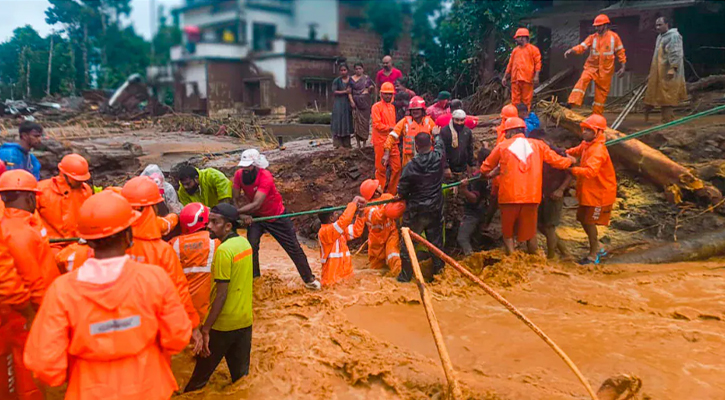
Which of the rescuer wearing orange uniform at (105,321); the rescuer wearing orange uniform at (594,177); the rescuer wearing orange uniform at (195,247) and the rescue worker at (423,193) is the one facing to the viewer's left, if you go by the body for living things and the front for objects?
the rescuer wearing orange uniform at (594,177)

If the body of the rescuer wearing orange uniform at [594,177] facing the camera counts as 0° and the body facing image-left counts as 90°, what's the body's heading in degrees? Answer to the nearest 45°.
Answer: approximately 90°

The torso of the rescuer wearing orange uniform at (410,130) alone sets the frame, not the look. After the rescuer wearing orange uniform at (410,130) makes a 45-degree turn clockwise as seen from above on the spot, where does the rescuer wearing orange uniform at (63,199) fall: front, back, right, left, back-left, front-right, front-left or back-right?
front

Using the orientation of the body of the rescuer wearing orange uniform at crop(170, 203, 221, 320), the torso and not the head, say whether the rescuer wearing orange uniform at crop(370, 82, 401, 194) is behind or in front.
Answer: in front

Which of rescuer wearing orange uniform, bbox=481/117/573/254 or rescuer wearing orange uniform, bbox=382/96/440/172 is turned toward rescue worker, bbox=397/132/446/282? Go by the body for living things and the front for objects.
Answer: rescuer wearing orange uniform, bbox=382/96/440/172

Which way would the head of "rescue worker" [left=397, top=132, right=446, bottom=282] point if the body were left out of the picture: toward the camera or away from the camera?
away from the camera

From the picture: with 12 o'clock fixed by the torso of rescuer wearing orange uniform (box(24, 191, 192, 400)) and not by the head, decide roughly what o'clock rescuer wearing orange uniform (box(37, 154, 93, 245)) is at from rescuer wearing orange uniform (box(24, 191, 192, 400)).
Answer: rescuer wearing orange uniform (box(37, 154, 93, 245)) is roughly at 12 o'clock from rescuer wearing orange uniform (box(24, 191, 192, 400)).

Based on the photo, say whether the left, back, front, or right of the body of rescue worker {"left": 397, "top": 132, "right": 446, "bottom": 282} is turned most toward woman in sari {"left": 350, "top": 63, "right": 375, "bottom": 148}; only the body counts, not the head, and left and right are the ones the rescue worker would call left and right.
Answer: front

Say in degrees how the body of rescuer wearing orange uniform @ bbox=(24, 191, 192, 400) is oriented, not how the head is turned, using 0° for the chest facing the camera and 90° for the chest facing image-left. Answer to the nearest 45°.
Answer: approximately 180°

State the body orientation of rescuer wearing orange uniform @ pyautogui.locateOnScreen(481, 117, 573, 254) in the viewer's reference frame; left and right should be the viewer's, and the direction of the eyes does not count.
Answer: facing away from the viewer

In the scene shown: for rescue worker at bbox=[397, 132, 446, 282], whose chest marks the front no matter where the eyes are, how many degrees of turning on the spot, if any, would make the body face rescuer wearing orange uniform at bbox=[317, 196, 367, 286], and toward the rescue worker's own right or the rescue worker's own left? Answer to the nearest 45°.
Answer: approximately 90° to the rescue worker's own left

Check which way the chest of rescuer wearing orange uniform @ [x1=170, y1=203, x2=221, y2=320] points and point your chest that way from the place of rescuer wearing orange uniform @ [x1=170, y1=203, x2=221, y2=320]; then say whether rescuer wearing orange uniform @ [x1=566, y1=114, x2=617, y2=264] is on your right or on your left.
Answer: on your right

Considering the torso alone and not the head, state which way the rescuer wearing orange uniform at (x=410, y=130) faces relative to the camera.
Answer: toward the camera

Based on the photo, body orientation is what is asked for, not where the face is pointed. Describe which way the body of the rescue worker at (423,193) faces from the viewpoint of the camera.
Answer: away from the camera

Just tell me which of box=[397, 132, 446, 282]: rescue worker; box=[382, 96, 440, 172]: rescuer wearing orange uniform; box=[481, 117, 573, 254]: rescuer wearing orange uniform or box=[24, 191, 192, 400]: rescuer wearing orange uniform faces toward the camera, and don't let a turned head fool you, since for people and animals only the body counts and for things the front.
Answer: box=[382, 96, 440, 172]: rescuer wearing orange uniform

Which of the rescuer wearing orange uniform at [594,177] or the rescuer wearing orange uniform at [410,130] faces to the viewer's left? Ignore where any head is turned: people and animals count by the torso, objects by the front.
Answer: the rescuer wearing orange uniform at [594,177]

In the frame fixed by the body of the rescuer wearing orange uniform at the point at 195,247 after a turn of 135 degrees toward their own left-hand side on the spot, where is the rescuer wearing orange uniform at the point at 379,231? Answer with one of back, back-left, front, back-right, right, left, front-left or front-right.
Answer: back

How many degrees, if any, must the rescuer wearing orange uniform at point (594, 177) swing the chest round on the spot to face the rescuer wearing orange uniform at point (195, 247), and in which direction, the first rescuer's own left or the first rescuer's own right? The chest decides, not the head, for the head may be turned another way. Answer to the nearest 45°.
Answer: approximately 45° to the first rescuer's own left
